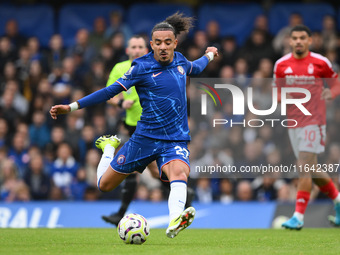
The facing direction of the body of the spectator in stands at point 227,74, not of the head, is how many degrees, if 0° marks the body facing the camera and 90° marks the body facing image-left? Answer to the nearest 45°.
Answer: approximately 0°

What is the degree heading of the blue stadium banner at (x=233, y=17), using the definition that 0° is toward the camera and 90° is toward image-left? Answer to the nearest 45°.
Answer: approximately 0°

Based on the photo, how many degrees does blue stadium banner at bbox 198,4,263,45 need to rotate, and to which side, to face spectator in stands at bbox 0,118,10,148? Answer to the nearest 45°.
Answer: approximately 45° to its right

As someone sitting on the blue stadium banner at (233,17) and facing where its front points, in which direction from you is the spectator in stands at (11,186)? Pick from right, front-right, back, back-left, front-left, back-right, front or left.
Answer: front-right

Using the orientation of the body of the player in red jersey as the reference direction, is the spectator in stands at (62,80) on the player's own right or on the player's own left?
on the player's own right

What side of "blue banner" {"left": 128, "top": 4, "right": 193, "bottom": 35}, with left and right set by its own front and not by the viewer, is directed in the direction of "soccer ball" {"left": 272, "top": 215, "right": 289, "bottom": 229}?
front
